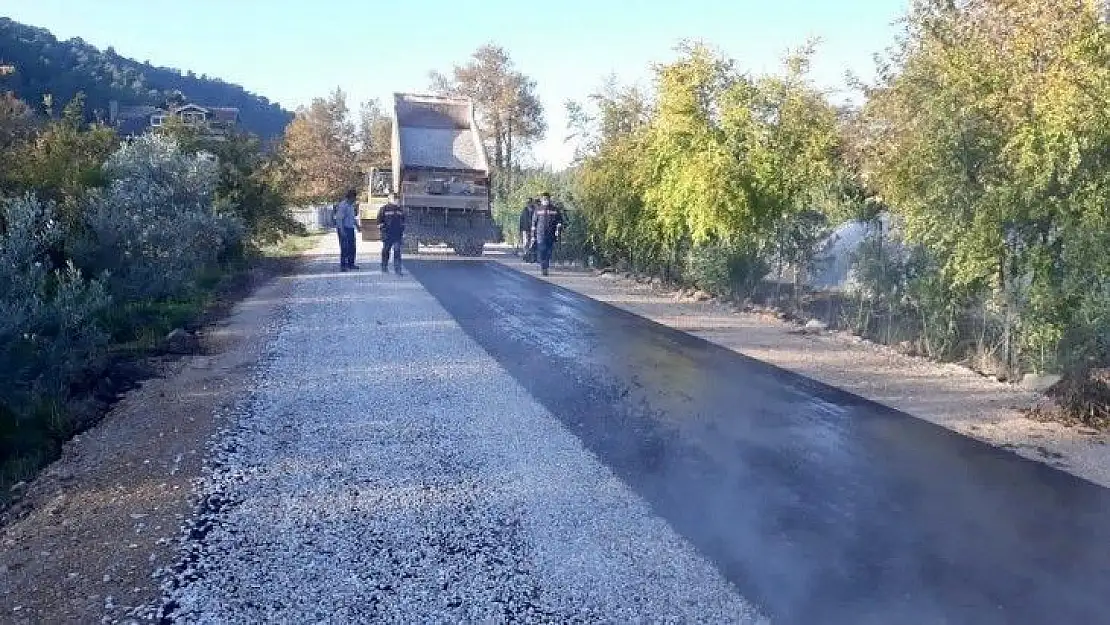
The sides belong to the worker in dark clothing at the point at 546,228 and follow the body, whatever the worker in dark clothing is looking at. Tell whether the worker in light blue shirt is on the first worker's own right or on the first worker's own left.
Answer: on the first worker's own right

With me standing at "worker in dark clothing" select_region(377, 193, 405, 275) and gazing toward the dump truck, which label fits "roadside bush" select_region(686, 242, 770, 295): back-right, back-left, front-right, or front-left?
back-right

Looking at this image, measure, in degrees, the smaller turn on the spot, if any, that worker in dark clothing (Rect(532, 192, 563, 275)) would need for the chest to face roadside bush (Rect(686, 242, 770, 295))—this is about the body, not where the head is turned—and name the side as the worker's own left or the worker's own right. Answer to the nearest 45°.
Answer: approximately 45° to the worker's own left

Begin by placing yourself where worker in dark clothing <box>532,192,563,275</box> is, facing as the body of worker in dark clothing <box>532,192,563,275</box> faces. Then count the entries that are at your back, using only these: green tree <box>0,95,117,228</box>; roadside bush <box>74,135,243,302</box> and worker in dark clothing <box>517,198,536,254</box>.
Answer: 1

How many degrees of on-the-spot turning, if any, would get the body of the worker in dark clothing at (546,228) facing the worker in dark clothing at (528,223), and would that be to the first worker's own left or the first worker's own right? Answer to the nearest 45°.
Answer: approximately 180°

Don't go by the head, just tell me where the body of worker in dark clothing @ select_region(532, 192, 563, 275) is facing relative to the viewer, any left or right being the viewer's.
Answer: facing the viewer

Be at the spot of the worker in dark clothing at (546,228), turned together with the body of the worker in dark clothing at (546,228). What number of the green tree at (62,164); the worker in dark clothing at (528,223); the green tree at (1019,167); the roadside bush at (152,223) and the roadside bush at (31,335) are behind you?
1

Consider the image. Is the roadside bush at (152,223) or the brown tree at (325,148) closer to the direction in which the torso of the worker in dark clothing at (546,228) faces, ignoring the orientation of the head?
the roadside bush

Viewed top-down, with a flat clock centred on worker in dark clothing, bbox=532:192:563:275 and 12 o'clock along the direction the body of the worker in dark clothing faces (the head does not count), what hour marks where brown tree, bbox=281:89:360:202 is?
The brown tree is roughly at 5 o'clock from the worker in dark clothing.

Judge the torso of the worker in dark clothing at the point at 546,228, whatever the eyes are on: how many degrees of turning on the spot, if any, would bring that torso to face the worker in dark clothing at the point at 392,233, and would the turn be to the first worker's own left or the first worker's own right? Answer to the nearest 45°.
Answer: approximately 45° to the first worker's own right
